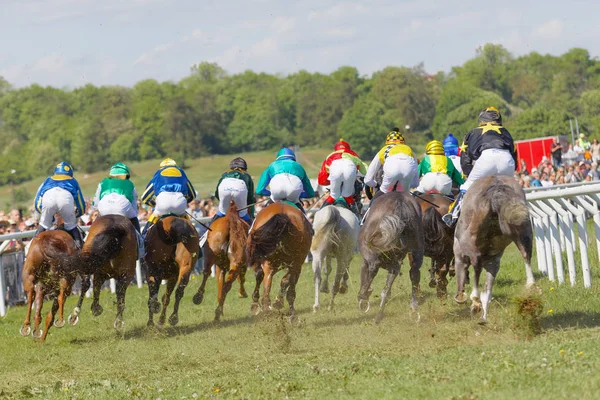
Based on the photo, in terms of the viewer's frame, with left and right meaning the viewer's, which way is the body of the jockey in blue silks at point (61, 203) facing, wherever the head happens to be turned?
facing away from the viewer

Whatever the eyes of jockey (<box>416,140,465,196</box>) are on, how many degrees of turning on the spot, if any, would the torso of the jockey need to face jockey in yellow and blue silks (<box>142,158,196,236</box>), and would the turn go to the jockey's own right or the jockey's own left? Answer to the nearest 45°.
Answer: approximately 90° to the jockey's own left

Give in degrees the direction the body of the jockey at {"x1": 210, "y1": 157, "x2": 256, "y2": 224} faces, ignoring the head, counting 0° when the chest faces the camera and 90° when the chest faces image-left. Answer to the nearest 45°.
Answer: approximately 180°

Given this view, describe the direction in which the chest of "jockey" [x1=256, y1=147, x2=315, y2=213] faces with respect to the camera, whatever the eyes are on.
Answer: away from the camera

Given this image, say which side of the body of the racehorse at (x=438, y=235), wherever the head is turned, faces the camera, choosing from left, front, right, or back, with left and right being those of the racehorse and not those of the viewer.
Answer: back

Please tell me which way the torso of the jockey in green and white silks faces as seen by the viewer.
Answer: away from the camera

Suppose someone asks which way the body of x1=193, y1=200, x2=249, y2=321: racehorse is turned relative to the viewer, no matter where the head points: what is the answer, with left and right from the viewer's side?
facing away from the viewer

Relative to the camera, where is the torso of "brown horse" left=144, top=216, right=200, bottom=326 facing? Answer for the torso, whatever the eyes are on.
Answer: away from the camera

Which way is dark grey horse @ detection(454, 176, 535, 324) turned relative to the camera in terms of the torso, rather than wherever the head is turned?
away from the camera

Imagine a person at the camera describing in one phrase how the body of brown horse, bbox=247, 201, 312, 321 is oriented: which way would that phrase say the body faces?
away from the camera
